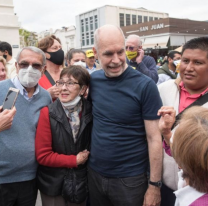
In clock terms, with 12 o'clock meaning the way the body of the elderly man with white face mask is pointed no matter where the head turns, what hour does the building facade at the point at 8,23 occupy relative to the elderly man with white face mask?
The building facade is roughly at 6 o'clock from the elderly man with white face mask.

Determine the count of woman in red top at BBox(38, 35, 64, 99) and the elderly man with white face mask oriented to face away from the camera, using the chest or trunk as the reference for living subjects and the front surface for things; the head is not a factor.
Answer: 0

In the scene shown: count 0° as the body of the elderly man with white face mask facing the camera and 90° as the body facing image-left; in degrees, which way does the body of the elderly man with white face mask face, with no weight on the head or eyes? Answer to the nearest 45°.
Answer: approximately 0°

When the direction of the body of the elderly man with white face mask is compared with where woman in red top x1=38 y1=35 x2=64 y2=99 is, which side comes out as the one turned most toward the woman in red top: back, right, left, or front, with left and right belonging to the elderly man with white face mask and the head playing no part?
back

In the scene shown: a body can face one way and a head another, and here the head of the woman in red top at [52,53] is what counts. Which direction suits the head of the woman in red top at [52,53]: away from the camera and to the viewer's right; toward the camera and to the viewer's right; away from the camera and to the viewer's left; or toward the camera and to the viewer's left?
toward the camera and to the viewer's right

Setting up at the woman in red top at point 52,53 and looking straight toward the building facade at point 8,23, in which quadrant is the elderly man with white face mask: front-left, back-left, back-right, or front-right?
back-left

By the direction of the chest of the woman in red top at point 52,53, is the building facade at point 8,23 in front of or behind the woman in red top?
behind

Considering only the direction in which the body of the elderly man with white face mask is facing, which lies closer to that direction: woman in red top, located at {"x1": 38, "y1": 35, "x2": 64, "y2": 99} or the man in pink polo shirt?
the man in pink polo shirt

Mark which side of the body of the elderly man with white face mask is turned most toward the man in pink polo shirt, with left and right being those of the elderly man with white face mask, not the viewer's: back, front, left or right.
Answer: left

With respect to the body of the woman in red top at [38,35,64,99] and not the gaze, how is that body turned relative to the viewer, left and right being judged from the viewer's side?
facing the viewer and to the right of the viewer
